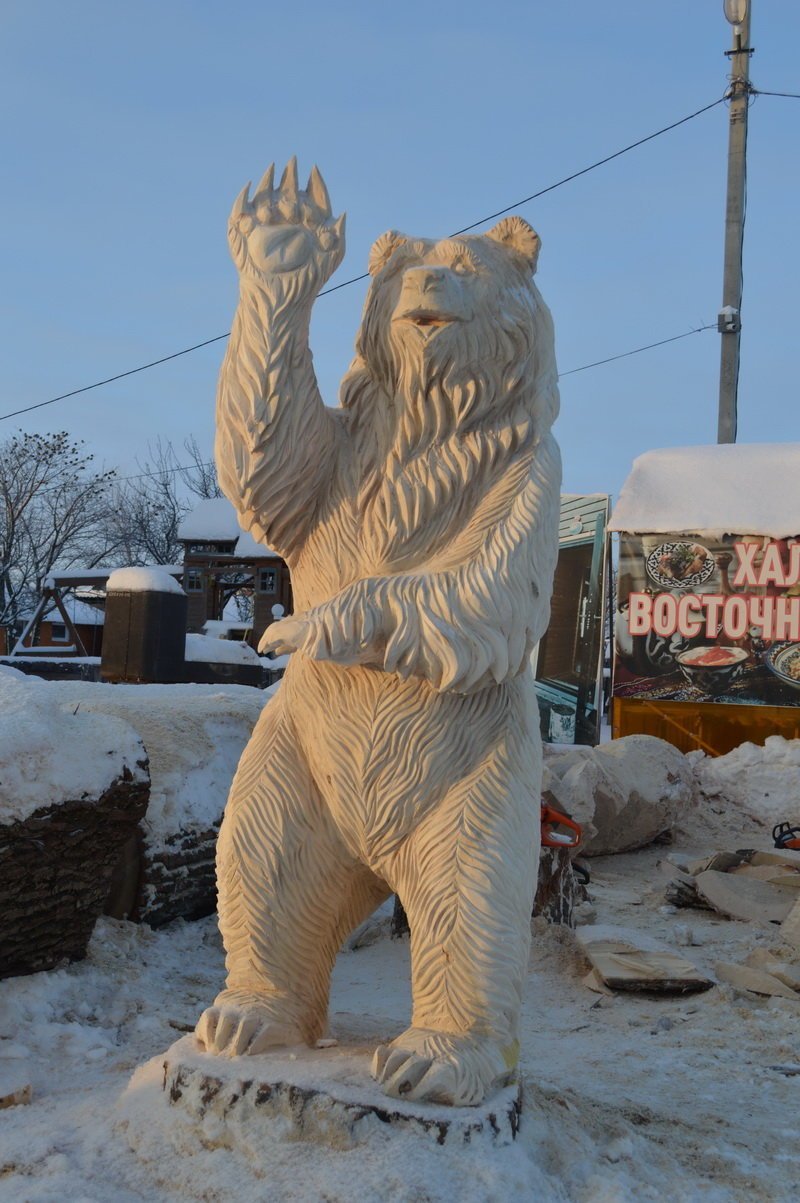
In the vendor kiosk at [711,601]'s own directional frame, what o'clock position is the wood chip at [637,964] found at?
The wood chip is roughly at 12 o'clock from the vendor kiosk.

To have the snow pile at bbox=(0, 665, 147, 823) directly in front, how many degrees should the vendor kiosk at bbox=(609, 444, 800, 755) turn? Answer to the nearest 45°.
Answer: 0° — it already faces it

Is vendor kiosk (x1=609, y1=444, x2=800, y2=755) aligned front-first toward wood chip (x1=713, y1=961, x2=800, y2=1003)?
yes

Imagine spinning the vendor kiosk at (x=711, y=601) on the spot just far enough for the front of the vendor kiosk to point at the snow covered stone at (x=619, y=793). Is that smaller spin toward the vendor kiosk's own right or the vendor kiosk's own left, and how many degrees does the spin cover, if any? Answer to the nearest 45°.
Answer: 0° — it already faces it

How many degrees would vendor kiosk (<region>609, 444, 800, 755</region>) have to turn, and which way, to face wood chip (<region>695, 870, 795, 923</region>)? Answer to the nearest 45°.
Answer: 0° — it already faces it

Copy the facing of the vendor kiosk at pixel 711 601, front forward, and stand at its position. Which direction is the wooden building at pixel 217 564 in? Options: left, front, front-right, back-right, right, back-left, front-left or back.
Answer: back-right

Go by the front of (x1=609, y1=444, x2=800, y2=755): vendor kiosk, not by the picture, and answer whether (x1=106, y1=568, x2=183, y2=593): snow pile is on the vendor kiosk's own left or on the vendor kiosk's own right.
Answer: on the vendor kiosk's own right

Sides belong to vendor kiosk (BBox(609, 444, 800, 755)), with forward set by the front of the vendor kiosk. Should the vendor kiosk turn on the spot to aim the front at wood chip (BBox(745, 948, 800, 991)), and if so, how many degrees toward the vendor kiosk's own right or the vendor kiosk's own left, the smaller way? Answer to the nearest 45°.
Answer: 0° — it already faces it
